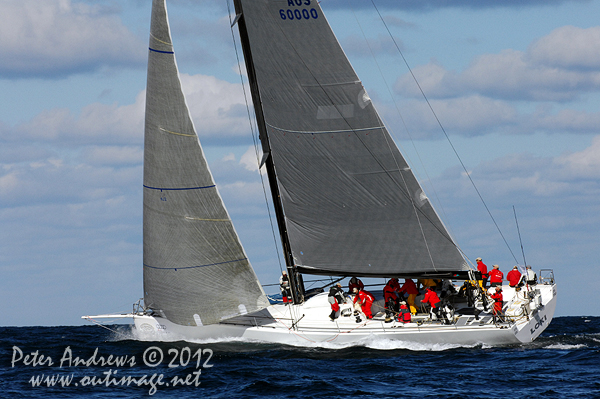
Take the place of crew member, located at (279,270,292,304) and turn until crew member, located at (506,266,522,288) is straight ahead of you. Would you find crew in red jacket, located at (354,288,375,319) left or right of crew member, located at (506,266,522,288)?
right

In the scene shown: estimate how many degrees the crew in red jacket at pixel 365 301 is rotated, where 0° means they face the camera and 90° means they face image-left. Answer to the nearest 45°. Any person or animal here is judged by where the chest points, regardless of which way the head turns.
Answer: approximately 90°
